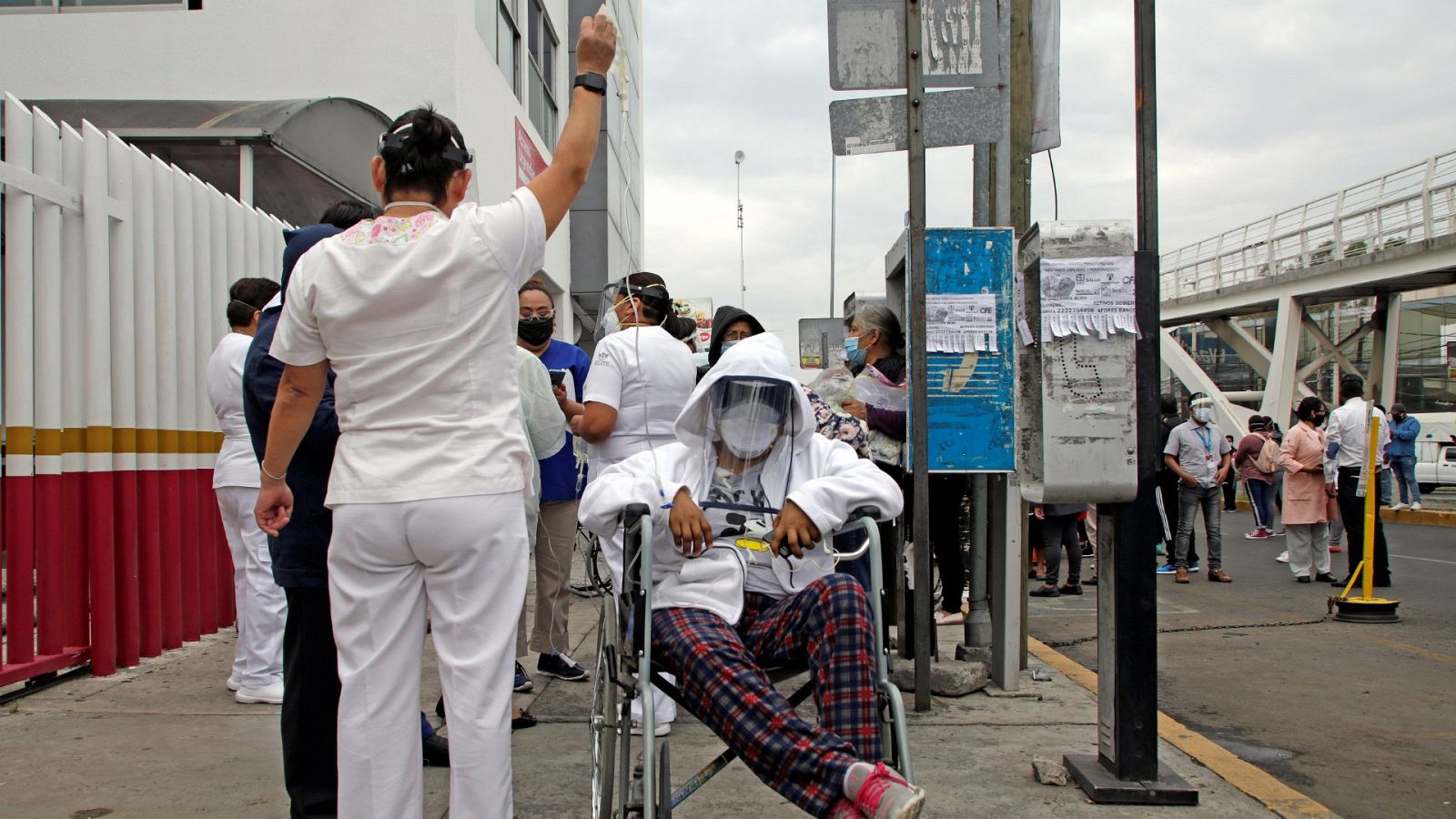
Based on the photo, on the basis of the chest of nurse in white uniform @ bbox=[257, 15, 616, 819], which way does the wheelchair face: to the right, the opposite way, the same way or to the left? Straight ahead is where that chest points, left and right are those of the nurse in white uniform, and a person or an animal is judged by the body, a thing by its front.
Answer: the opposite way

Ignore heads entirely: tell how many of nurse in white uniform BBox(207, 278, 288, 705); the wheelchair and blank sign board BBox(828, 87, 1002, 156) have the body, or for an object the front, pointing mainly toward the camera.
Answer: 1

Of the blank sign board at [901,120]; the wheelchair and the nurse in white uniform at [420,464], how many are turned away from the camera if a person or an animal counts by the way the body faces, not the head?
2

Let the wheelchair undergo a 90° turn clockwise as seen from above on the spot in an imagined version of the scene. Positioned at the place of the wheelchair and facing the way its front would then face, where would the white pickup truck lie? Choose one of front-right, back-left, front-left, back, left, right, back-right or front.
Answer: back-right

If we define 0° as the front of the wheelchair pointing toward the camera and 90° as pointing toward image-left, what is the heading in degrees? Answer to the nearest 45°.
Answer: approximately 0°

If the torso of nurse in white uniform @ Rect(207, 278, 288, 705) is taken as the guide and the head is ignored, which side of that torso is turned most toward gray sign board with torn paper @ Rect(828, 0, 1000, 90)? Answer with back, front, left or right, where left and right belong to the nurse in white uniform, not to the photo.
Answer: right

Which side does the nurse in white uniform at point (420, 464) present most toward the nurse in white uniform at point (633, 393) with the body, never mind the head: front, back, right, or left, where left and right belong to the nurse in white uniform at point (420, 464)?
front

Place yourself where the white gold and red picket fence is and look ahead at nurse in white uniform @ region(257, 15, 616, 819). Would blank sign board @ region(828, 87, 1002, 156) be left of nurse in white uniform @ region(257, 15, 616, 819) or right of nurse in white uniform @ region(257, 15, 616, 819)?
left

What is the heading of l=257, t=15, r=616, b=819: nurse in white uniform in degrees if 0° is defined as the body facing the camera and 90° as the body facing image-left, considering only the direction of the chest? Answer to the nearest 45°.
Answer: approximately 180°

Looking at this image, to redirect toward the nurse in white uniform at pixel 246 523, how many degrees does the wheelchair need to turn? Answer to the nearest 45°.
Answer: approximately 135° to its right

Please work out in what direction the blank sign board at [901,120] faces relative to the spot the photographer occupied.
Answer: facing away from the viewer

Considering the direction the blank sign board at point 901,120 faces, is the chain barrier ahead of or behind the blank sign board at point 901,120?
ahead

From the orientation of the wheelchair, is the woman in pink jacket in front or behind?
behind

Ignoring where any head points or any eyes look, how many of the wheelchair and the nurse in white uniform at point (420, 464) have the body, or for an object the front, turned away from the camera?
1

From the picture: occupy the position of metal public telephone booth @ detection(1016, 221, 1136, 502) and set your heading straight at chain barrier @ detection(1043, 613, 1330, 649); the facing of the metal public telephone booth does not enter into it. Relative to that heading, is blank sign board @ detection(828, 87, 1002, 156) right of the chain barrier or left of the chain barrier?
left

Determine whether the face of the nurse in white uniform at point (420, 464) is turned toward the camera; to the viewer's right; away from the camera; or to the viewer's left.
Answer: away from the camera

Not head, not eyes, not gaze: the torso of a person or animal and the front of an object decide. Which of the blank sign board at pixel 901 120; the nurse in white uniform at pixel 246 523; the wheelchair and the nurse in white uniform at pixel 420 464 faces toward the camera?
the wheelchair
